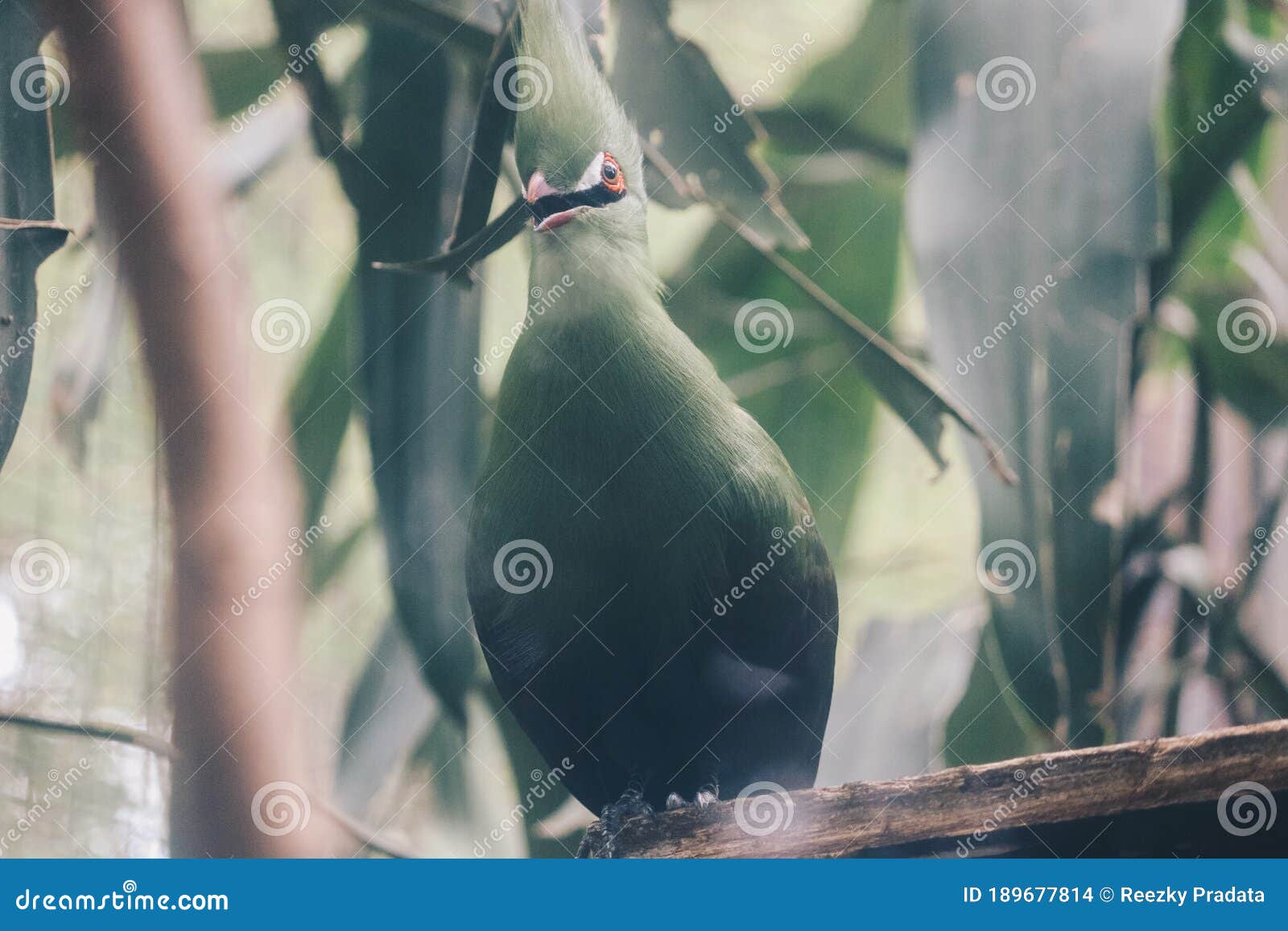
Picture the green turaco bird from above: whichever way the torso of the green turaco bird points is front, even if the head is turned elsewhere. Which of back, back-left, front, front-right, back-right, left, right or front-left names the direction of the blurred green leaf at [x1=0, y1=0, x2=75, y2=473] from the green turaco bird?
front-right

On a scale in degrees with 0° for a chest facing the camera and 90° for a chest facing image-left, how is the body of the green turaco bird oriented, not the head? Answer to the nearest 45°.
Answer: approximately 45°
